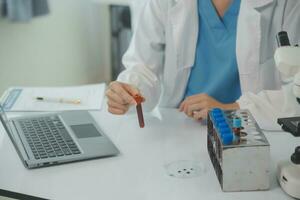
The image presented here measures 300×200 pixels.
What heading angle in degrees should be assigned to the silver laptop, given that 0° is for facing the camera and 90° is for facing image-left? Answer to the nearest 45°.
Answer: approximately 270°

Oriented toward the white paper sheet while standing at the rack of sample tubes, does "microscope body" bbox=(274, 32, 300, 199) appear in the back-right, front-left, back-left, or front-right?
back-right

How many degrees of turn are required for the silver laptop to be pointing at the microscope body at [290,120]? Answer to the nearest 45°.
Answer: approximately 45° to its right

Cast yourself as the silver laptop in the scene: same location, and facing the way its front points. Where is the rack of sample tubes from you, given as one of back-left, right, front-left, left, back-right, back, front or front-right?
front-right
